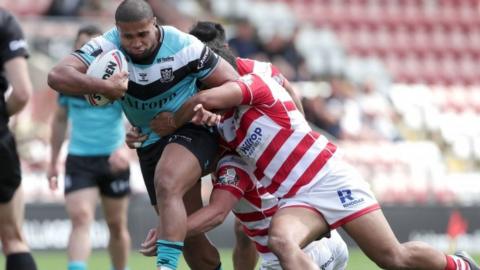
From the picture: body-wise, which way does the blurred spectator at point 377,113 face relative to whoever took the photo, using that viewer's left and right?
facing the viewer and to the left of the viewer

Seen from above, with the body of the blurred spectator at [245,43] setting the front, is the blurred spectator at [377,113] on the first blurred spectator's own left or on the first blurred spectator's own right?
on the first blurred spectator's own left

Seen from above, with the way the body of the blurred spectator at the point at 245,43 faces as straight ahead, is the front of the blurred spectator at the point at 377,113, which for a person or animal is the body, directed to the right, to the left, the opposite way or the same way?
the same way

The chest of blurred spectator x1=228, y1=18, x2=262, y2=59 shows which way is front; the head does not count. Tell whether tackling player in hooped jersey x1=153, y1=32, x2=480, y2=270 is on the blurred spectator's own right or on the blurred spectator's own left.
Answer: on the blurred spectator's own left

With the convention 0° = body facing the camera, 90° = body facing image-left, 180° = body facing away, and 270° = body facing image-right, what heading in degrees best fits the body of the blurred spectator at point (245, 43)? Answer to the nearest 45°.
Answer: approximately 45°

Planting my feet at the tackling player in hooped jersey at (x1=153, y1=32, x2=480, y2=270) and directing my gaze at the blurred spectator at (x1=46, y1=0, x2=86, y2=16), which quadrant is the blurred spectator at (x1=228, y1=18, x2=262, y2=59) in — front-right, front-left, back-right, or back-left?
front-right

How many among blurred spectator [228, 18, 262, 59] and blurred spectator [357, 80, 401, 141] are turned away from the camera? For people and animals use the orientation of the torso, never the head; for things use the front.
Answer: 0
